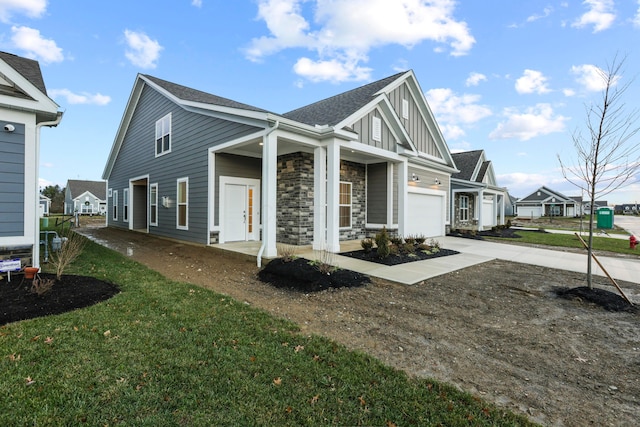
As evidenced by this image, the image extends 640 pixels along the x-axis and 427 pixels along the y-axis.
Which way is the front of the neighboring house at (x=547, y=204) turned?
toward the camera

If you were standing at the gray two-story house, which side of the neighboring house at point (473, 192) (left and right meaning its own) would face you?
right

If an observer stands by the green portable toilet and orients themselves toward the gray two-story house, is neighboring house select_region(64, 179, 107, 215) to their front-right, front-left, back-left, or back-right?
front-right

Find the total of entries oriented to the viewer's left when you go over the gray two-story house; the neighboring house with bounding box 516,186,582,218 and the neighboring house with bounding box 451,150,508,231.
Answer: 0

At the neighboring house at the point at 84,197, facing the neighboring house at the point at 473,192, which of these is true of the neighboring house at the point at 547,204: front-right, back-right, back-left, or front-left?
front-left

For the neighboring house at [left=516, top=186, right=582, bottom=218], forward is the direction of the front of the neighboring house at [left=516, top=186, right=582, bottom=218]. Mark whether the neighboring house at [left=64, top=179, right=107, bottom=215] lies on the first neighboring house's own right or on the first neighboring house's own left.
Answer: on the first neighboring house's own right

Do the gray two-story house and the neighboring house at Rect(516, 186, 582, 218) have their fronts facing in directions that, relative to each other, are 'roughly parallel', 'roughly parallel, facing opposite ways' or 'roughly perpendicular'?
roughly perpendicular

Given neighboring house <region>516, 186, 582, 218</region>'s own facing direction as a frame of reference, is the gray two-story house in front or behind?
in front

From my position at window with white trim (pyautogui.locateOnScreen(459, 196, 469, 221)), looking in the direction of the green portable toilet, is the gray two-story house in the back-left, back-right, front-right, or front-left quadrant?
back-right

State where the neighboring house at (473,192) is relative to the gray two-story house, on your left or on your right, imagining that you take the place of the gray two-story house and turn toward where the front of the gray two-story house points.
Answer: on your left

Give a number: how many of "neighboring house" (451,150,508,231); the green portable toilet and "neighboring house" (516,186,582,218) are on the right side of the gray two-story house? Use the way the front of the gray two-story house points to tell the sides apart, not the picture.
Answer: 0

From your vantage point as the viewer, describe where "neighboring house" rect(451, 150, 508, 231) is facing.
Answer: facing the viewer and to the right of the viewer
